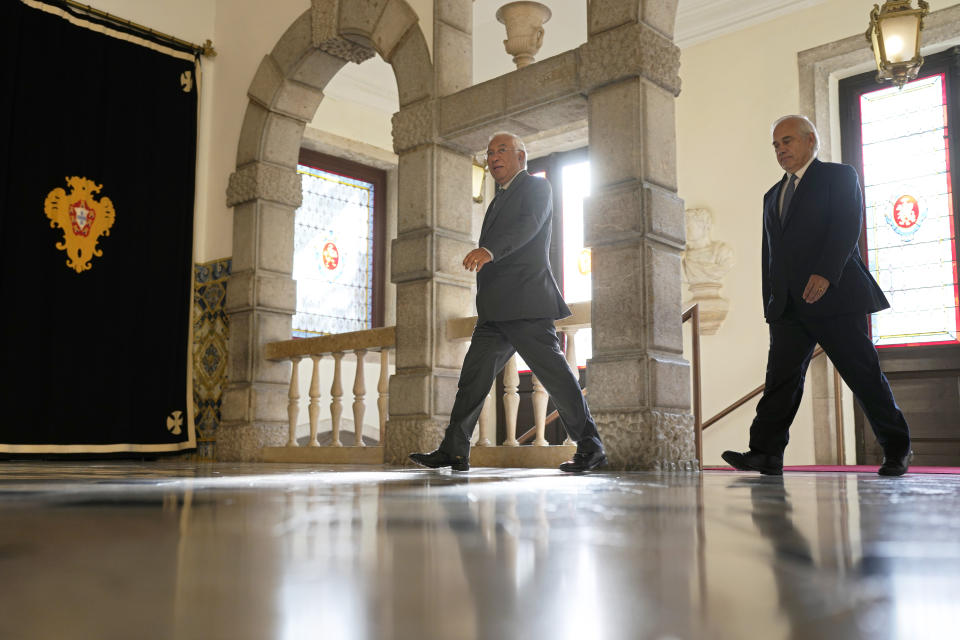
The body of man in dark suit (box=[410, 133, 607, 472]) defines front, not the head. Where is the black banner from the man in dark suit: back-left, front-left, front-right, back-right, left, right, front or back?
front-right

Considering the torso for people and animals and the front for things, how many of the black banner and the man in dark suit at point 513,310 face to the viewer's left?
1

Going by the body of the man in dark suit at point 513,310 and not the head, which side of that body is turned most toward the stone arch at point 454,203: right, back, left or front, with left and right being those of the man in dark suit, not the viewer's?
right

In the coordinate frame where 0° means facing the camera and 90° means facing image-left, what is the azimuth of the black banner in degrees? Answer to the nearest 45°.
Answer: approximately 315°

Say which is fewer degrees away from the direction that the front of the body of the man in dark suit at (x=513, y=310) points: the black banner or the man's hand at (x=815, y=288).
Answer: the black banner

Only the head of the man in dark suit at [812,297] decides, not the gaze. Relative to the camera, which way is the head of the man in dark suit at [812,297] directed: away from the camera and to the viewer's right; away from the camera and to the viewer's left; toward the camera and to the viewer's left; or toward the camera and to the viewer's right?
toward the camera and to the viewer's left

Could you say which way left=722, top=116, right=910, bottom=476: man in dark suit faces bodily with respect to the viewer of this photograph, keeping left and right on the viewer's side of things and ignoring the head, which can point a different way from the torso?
facing the viewer and to the left of the viewer

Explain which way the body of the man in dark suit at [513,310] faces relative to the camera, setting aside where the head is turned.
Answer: to the viewer's left

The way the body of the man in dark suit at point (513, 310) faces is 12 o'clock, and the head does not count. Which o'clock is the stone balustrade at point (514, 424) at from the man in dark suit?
The stone balustrade is roughly at 3 o'clock from the man in dark suit.

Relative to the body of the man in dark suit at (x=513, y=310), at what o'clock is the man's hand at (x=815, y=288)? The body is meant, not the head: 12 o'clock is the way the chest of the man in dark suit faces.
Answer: The man's hand is roughly at 7 o'clock from the man in dark suit.

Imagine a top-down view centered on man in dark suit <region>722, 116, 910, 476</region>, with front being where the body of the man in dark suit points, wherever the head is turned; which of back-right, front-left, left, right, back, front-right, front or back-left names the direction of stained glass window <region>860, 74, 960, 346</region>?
back-right
